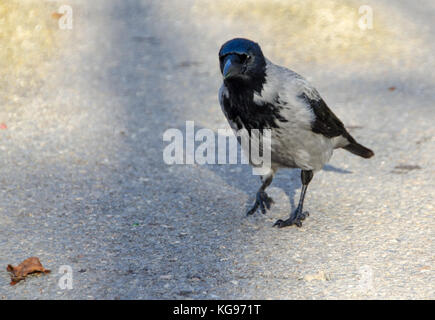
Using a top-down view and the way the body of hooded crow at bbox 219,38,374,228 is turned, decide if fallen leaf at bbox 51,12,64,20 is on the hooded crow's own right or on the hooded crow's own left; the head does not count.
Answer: on the hooded crow's own right

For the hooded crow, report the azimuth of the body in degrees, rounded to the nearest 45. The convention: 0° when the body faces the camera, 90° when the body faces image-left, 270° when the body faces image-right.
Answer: approximately 45°

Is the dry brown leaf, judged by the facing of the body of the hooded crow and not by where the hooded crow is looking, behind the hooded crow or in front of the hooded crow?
in front
